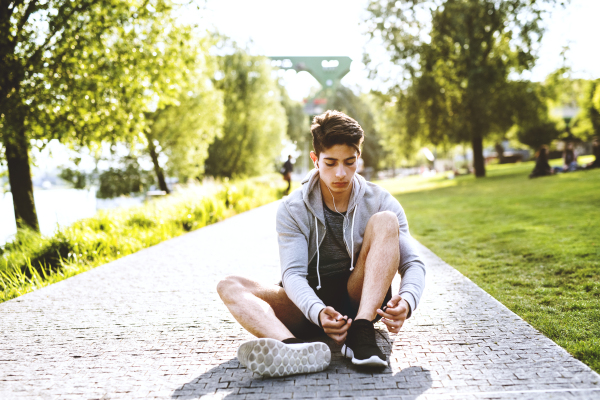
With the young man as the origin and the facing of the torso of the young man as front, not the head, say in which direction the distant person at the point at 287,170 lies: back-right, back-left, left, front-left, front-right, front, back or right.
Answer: back

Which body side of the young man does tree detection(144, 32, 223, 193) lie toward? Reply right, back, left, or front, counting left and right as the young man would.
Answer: back

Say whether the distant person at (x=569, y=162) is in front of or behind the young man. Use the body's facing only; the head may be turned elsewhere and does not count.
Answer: behind

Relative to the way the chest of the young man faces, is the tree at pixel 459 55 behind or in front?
behind

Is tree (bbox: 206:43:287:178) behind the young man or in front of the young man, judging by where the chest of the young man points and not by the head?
behind

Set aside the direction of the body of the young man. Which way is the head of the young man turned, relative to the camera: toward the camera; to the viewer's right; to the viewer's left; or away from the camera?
toward the camera

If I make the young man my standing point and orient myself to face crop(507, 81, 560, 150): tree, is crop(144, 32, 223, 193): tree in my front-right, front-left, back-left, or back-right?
front-left

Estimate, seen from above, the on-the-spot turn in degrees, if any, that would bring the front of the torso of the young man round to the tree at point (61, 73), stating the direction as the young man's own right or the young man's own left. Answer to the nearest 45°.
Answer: approximately 135° to the young man's own right

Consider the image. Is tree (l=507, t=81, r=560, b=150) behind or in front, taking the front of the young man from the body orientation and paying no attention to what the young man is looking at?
behind

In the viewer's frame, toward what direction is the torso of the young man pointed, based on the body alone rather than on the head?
toward the camera
